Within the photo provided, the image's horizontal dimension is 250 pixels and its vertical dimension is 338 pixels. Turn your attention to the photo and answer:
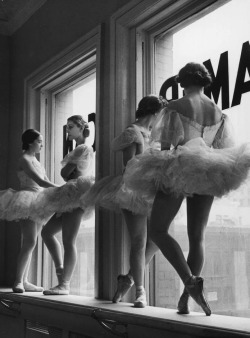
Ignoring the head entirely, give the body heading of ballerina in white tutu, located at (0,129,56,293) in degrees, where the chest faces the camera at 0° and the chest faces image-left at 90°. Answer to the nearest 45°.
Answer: approximately 270°

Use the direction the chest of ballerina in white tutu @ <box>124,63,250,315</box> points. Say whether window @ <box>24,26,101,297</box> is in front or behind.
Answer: in front

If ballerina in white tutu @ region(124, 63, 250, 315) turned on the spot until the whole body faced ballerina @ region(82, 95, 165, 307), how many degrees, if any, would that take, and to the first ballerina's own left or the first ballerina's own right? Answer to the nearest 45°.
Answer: approximately 45° to the first ballerina's own left

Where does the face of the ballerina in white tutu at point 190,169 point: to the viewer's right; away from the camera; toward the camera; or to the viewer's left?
away from the camera

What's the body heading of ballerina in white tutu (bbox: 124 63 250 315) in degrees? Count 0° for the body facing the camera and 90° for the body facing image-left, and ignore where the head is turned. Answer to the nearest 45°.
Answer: approximately 180°

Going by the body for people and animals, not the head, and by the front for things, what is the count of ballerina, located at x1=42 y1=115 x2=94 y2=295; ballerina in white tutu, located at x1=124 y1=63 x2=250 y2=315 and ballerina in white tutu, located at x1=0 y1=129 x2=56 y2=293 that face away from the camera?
1

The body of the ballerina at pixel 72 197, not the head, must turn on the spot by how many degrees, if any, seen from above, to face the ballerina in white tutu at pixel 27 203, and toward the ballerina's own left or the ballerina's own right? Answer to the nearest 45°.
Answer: approximately 45° to the ballerina's own right

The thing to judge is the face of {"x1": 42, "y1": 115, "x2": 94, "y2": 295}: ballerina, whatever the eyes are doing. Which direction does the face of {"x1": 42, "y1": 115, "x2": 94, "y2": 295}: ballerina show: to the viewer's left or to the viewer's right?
to the viewer's left

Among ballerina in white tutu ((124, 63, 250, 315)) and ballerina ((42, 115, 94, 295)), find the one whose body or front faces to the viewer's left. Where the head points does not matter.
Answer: the ballerina

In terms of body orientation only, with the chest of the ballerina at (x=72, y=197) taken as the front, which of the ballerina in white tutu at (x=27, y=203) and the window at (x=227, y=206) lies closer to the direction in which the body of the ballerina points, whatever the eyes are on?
the ballerina in white tutu

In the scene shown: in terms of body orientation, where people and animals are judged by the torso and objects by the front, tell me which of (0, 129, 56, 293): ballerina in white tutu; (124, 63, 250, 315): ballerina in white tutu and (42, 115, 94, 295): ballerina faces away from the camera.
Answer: (124, 63, 250, 315): ballerina in white tutu

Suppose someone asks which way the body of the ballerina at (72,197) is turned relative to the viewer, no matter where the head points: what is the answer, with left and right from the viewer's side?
facing to the left of the viewer

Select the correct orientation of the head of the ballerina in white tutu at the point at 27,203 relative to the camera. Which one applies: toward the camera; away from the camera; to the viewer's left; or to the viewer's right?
to the viewer's right
